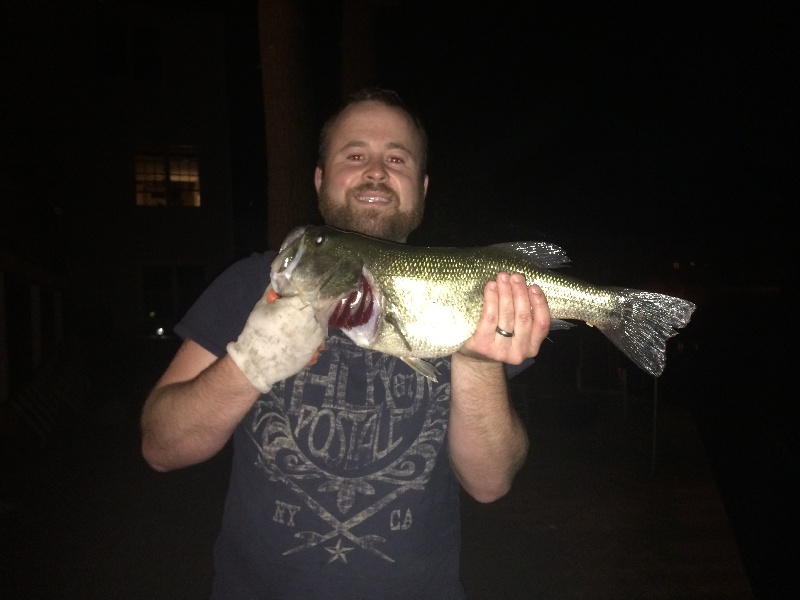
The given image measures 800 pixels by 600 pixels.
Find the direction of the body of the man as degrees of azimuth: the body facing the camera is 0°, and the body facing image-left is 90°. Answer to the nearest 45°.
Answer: approximately 0°

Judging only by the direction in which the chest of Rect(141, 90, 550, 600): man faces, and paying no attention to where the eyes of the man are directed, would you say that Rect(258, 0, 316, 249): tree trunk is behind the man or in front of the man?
behind

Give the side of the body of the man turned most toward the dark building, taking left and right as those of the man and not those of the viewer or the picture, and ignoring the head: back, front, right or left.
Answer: back
